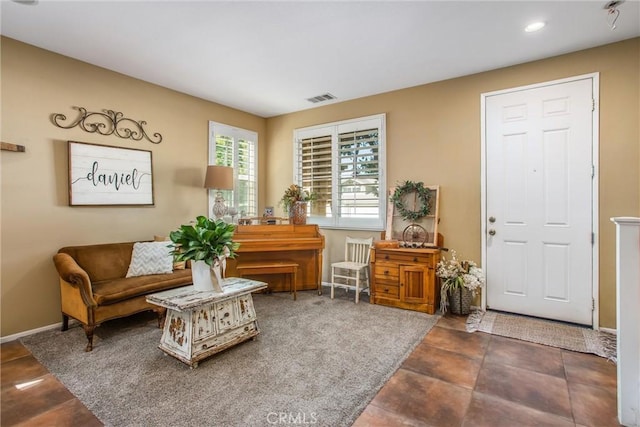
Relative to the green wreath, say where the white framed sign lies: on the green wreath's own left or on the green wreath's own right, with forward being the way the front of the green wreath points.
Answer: on the green wreath's own right

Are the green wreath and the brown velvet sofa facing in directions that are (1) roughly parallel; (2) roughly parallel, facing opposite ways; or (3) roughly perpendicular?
roughly perpendicular

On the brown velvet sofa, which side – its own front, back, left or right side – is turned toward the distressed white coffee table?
front

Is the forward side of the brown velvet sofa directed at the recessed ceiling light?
yes

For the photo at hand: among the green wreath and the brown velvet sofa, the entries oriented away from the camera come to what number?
0

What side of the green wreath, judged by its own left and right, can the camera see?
front

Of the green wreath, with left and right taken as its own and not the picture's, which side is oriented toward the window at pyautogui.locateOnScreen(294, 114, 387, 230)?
right

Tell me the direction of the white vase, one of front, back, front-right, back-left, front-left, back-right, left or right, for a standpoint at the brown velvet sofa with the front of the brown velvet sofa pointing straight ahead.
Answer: front

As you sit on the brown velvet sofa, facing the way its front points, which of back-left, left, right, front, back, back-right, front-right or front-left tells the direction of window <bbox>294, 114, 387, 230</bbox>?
front-left

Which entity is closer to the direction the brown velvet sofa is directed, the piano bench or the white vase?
the white vase

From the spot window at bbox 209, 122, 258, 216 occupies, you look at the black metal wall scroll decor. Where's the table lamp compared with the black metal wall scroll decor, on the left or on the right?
left

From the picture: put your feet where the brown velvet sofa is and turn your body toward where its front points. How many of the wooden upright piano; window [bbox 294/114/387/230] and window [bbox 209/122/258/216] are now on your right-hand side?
0

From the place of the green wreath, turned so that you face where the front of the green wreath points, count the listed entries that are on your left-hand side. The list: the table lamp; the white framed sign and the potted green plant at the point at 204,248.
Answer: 0
